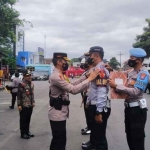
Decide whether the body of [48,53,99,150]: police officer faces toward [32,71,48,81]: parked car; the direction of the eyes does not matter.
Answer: no

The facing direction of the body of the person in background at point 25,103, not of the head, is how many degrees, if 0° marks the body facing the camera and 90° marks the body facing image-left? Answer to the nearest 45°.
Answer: approximately 315°

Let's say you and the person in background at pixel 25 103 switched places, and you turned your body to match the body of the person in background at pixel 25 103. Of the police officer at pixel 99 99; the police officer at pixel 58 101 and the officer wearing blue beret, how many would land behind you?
0

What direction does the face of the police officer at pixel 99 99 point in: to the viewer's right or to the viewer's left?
to the viewer's left

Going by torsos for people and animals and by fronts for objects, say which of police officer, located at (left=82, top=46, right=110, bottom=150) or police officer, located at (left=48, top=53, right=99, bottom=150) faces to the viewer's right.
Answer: police officer, located at (left=48, top=53, right=99, bottom=150)

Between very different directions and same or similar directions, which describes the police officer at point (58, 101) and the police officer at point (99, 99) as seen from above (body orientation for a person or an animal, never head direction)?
very different directions

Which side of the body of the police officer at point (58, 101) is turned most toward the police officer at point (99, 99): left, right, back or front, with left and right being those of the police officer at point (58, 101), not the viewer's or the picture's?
front

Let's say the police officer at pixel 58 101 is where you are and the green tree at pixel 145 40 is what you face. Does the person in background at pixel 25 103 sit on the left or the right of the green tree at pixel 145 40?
left

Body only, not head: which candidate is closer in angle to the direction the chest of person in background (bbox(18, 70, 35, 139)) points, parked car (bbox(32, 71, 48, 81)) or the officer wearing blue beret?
the officer wearing blue beret

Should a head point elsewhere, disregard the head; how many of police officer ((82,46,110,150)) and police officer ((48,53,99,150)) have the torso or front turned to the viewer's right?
1

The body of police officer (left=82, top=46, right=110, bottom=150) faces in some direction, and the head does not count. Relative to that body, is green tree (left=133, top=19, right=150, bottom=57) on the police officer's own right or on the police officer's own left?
on the police officer's own right

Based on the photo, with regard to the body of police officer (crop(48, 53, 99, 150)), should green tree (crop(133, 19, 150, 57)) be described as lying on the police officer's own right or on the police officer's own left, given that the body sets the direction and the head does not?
on the police officer's own left

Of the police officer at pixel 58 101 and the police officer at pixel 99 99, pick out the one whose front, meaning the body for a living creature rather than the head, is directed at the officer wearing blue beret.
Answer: the police officer at pixel 58 101

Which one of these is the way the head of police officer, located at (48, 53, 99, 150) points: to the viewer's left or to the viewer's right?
to the viewer's right

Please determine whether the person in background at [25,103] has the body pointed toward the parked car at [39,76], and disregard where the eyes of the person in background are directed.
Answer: no

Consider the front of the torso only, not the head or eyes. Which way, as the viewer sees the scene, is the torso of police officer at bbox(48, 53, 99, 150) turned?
to the viewer's right
